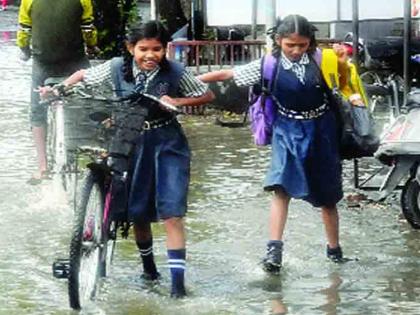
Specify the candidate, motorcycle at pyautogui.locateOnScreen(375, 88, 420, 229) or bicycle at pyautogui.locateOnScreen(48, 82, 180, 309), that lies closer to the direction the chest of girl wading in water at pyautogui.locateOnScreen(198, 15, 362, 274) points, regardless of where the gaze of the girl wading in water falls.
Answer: the bicycle

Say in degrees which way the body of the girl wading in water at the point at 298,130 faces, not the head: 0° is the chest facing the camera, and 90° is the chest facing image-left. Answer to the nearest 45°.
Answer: approximately 0°

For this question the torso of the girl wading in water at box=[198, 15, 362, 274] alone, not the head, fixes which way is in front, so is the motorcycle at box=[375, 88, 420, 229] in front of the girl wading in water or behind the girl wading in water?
behind

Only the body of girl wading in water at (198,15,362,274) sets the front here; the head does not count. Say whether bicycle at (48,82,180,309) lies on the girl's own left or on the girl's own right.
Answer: on the girl's own right

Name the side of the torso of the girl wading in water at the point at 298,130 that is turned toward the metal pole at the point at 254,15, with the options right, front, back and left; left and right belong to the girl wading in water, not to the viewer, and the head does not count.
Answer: back

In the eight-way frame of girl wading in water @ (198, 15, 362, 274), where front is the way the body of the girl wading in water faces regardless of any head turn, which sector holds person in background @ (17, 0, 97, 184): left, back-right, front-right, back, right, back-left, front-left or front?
back-right

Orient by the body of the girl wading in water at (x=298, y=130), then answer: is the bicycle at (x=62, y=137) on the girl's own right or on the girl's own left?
on the girl's own right

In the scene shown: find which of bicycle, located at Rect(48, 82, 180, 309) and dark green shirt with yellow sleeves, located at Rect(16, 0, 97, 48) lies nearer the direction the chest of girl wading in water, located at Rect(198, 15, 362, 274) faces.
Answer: the bicycle
